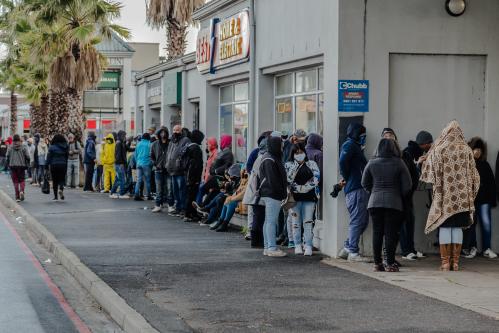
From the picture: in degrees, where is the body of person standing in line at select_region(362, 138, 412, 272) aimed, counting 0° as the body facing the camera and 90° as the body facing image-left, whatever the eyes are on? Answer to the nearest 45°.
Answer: approximately 180°

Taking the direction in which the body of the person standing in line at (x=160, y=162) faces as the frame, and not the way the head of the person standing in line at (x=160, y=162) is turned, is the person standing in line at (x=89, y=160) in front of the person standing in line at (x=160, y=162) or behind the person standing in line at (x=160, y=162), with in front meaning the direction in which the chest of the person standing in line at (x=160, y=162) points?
behind

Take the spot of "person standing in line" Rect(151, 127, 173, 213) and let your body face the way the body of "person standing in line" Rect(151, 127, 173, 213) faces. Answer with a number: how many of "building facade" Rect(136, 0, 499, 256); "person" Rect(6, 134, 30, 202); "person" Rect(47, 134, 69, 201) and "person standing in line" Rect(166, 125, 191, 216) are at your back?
2

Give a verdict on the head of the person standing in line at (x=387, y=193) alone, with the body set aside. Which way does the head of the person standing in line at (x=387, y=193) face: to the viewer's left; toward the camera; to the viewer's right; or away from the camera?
away from the camera

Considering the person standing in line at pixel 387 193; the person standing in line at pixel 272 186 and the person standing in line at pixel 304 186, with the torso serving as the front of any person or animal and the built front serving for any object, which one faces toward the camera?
the person standing in line at pixel 304 186

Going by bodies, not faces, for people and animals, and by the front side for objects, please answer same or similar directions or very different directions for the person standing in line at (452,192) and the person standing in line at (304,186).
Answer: very different directions

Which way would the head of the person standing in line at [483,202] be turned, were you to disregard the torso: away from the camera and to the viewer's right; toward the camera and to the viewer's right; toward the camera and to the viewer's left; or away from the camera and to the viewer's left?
toward the camera and to the viewer's left

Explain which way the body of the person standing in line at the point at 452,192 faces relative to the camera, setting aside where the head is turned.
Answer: away from the camera

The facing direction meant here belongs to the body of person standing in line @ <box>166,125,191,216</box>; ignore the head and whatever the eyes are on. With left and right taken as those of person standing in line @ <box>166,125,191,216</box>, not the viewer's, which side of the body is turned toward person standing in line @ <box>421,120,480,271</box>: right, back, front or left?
left
